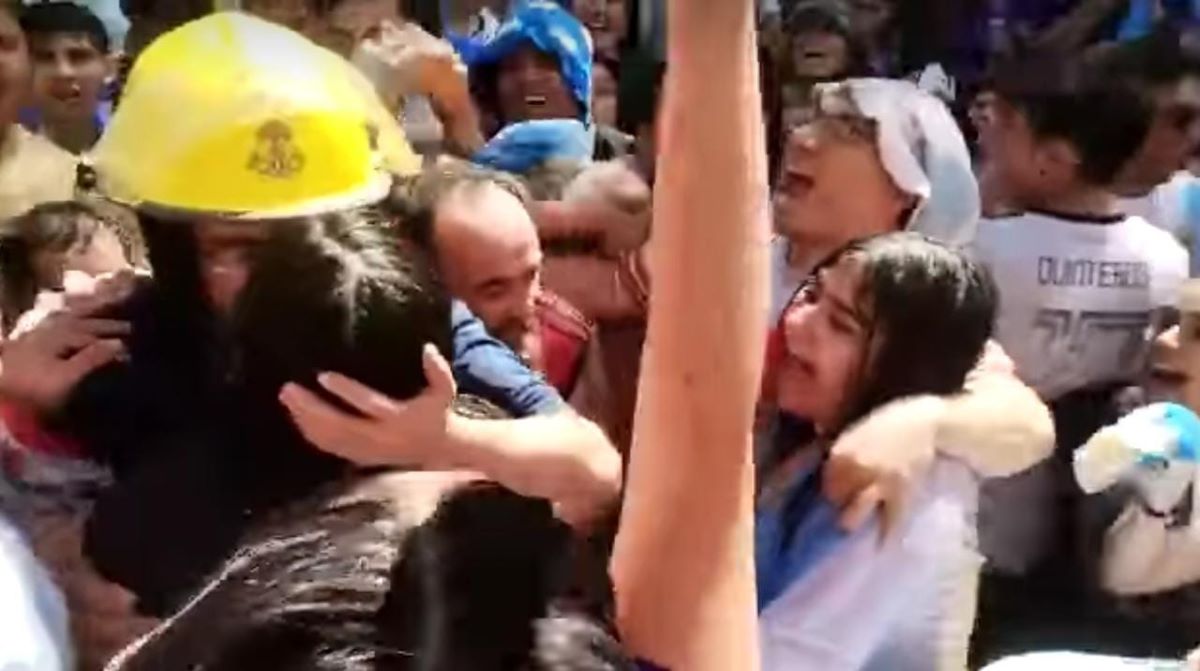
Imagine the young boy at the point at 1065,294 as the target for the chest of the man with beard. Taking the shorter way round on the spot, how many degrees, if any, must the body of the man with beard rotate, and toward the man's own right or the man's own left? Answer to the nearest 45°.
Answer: approximately 90° to the man's own left

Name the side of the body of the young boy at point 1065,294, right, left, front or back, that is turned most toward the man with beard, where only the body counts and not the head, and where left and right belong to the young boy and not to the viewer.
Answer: left

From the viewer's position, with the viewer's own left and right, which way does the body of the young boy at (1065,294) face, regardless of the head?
facing away from the viewer and to the left of the viewer

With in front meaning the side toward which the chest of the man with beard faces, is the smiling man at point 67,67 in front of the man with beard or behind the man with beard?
behind

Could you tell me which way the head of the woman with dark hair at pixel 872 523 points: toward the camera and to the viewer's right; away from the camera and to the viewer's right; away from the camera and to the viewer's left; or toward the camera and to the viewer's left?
toward the camera and to the viewer's left

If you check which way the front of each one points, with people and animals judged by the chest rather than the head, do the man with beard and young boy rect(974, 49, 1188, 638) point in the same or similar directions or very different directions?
very different directions

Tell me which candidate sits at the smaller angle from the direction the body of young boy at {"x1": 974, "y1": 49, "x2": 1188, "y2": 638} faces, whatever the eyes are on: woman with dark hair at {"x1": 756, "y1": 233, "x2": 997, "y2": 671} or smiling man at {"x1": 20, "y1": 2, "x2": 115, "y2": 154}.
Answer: the smiling man

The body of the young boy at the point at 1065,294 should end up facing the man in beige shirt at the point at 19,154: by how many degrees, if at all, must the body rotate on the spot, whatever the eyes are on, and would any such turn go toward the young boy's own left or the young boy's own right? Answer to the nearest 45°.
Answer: approximately 45° to the young boy's own left
